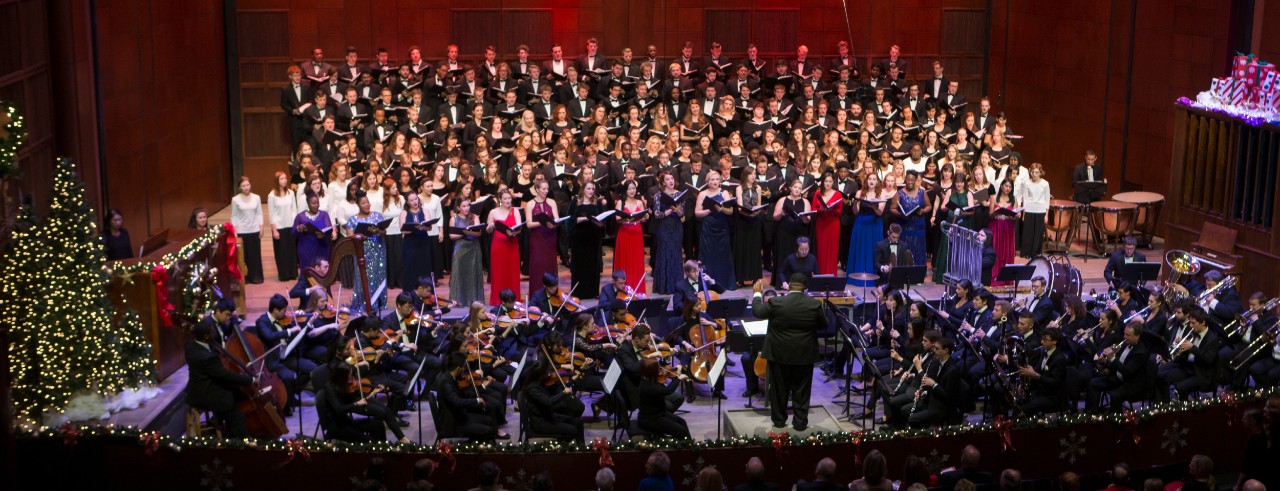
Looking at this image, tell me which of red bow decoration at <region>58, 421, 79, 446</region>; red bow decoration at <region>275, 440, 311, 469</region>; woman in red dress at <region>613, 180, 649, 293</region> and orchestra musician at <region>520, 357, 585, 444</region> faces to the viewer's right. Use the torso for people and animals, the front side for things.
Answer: the orchestra musician

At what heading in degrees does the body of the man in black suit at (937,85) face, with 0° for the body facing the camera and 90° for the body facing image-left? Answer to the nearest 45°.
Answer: approximately 0°

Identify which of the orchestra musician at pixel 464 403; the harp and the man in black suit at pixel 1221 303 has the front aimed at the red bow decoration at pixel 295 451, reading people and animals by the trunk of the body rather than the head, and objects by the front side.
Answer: the man in black suit

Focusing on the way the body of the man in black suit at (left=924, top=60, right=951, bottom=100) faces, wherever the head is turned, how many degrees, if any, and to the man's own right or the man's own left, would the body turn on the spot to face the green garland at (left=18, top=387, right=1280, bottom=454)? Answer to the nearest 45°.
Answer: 0° — they already face it

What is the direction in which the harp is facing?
to the viewer's right

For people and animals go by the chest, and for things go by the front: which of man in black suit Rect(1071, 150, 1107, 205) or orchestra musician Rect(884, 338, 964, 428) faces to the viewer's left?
the orchestra musician

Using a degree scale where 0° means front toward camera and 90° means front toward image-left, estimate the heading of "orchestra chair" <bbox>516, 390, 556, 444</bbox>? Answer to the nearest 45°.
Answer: approximately 270°

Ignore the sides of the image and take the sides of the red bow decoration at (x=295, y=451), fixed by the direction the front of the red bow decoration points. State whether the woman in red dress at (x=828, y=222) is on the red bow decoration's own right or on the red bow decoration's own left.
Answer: on the red bow decoration's own left

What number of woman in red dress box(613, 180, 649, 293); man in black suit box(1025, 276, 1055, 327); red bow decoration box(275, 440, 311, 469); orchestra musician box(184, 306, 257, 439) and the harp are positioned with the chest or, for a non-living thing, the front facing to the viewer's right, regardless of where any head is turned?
2

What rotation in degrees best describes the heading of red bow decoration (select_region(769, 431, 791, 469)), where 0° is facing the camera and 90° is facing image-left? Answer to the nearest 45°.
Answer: approximately 0°

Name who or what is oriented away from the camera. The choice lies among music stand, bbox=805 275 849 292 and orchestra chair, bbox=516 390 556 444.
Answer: the music stand

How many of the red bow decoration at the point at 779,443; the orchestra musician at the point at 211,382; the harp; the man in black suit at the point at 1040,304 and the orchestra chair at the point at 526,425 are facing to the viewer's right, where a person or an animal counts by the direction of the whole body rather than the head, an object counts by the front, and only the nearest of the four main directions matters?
3

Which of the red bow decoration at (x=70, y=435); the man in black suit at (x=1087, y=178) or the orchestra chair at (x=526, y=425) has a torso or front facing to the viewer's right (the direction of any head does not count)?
the orchestra chair
